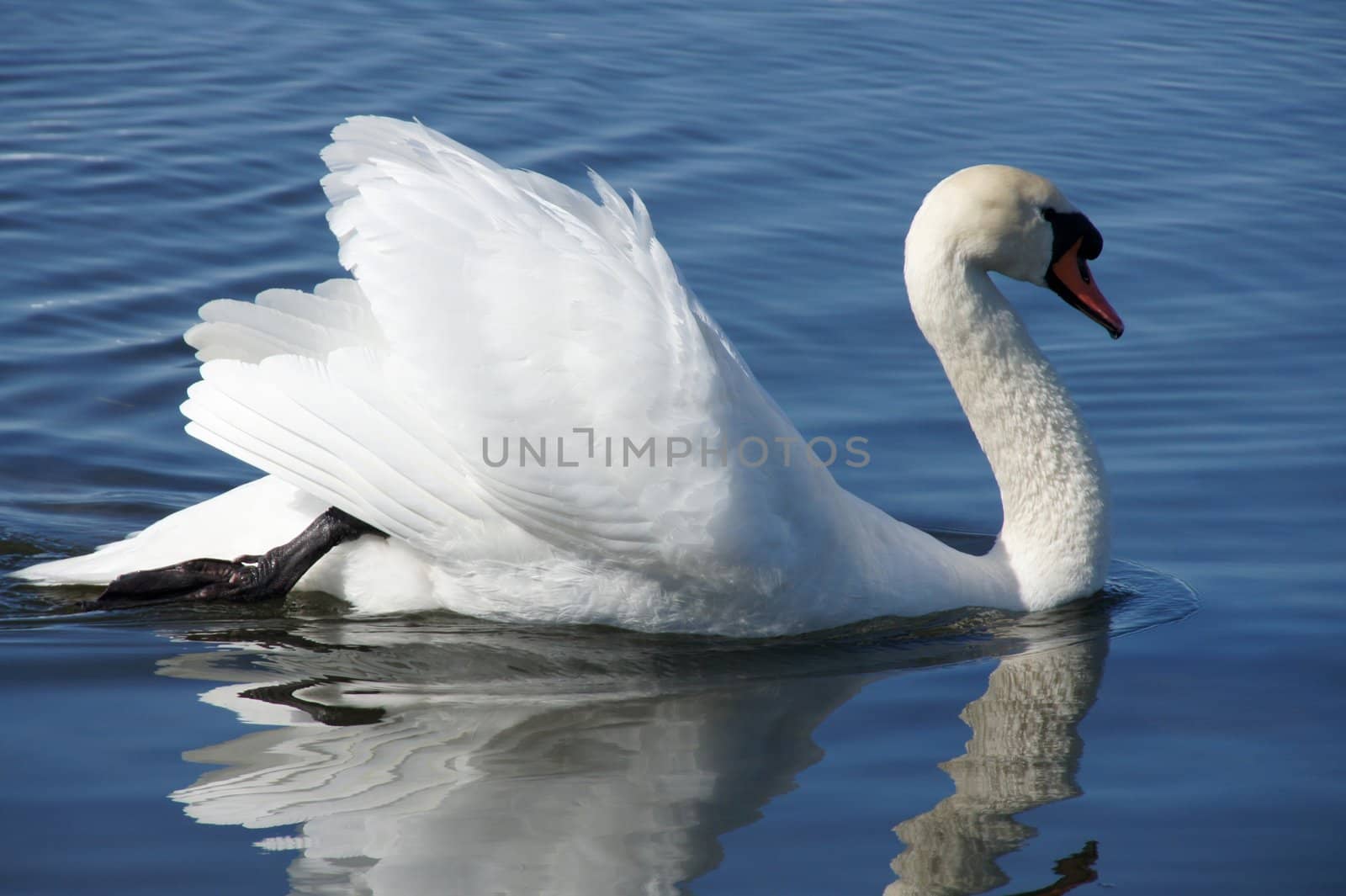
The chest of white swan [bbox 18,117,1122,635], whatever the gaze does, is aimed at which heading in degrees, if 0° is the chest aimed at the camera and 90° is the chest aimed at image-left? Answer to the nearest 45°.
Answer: approximately 270°
